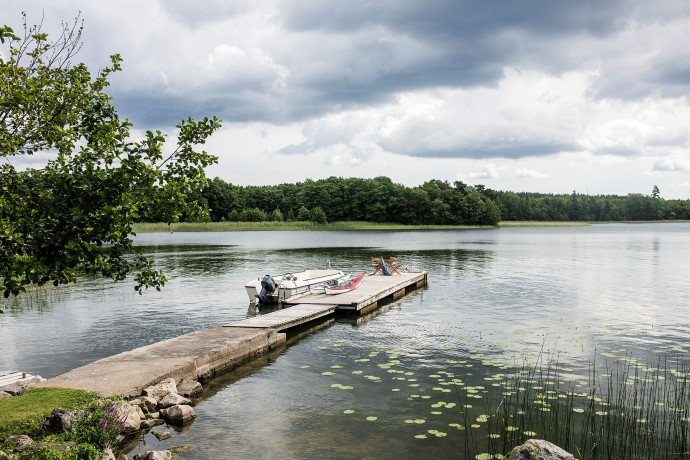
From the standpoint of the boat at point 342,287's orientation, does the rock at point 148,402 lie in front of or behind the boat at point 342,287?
behind

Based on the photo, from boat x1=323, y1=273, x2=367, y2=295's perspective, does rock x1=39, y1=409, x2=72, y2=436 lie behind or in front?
behind

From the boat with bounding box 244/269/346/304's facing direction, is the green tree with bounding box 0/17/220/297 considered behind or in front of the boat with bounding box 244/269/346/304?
behind

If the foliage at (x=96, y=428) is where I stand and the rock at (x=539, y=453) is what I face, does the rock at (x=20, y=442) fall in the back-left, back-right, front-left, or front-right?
back-right

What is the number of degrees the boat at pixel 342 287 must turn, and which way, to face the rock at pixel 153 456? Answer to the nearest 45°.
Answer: approximately 135° to its right

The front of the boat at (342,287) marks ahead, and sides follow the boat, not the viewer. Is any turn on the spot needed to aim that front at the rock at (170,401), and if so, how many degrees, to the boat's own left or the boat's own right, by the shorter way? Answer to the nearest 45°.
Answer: approximately 135° to the boat's own right

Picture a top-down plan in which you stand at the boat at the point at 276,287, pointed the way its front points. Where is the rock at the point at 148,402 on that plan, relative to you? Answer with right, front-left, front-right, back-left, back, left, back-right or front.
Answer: back-right

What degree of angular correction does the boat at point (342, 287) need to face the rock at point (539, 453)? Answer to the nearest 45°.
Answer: approximately 135° to its right

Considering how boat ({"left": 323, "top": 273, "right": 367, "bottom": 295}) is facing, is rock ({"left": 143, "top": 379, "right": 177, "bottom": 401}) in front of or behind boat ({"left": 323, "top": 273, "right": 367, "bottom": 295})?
behind

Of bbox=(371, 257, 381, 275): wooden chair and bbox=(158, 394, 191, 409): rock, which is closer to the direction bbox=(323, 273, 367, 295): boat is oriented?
the wooden chair

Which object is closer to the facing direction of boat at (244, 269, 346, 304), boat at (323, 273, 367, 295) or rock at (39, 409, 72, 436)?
the boat

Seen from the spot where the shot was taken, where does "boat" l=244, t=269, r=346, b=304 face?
facing away from the viewer and to the right of the viewer

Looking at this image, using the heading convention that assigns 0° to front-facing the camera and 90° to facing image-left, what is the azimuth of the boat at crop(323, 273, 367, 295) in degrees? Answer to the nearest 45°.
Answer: approximately 225°

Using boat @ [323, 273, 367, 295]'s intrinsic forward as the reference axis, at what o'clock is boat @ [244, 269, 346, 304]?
boat @ [244, 269, 346, 304] is roughly at 7 o'clock from boat @ [323, 273, 367, 295].
